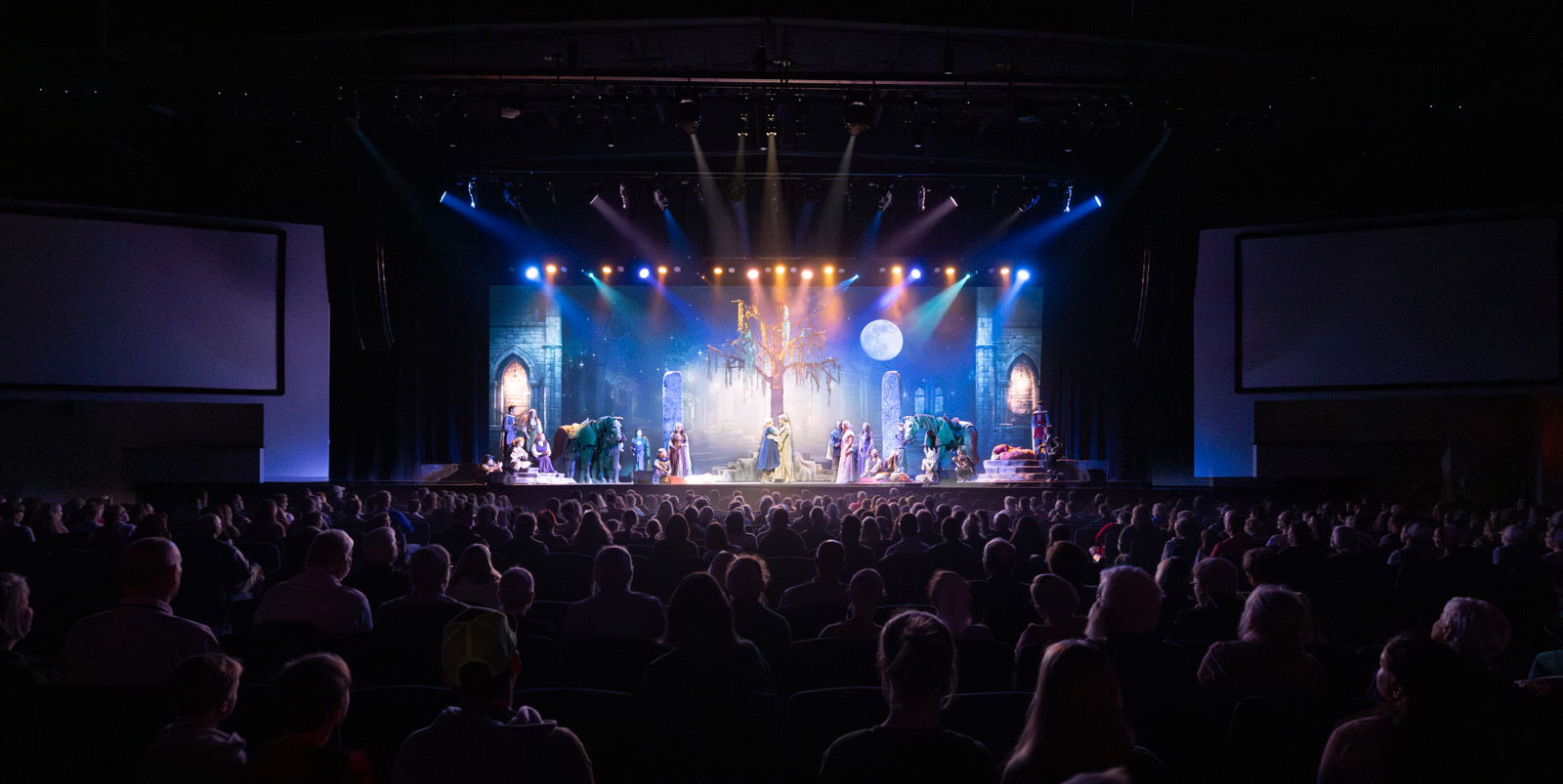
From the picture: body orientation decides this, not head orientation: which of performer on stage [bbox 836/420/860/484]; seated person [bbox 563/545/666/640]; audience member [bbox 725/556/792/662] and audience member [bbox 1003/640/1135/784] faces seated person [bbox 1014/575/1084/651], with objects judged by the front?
audience member [bbox 1003/640/1135/784]

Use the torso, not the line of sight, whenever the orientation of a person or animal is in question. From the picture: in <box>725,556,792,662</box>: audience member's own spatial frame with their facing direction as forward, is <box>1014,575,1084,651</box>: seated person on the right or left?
on their right

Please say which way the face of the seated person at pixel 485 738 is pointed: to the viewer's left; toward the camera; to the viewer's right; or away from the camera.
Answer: away from the camera

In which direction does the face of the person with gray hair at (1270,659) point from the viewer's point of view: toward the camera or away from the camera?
away from the camera

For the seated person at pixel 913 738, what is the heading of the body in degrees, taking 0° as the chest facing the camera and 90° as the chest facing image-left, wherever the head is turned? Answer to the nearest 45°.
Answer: approximately 180°

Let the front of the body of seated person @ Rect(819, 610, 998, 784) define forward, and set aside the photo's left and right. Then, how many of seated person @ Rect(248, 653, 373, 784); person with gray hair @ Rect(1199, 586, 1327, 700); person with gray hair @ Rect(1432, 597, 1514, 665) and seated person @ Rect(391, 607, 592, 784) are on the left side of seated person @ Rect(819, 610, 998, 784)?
2

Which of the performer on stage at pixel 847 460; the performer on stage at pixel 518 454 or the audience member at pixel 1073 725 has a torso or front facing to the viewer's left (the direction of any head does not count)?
the performer on stage at pixel 847 460

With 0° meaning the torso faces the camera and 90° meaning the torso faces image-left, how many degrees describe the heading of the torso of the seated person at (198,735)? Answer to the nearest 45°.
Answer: approximately 225°

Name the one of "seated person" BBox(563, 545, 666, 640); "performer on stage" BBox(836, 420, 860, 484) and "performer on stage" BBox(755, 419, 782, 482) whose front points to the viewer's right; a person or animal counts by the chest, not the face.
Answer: "performer on stage" BBox(755, 419, 782, 482)

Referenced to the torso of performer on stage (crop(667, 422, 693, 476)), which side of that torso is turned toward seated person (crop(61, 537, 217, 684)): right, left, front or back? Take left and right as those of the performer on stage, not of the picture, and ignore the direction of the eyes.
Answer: front

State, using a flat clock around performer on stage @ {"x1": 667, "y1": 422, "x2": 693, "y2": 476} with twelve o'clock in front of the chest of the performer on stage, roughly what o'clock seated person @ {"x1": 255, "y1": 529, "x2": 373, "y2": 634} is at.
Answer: The seated person is roughly at 12 o'clock from the performer on stage.

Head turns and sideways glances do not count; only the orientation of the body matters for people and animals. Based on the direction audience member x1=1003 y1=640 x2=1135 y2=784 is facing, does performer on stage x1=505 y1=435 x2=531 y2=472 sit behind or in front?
in front

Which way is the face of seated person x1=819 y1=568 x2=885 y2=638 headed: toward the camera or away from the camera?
away from the camera

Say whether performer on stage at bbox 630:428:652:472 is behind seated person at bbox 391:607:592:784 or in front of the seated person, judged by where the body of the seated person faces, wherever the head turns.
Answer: in front

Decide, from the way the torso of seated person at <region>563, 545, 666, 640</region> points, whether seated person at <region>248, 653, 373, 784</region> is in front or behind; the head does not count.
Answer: behind

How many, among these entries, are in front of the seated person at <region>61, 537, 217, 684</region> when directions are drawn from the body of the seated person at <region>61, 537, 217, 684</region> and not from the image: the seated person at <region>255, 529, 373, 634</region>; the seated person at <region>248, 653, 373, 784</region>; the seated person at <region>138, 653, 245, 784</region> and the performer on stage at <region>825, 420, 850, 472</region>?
2

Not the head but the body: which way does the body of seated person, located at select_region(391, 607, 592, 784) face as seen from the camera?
away from the camera
